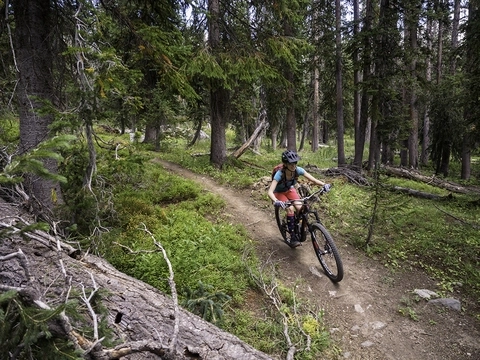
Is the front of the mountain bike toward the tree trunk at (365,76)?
no

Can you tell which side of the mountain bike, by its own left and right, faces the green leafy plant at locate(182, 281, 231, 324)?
right

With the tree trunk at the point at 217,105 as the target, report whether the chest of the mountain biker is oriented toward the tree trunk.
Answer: no

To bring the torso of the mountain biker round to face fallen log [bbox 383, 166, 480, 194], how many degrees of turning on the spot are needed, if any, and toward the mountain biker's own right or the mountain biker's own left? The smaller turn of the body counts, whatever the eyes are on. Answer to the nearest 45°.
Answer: approximately 90° to the mountain biker's own left

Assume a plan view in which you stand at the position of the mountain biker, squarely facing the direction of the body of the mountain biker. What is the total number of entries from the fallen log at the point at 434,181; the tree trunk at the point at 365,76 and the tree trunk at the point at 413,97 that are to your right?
0

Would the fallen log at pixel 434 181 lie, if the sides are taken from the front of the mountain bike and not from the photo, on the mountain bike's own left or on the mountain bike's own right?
on the mountain bike's own left

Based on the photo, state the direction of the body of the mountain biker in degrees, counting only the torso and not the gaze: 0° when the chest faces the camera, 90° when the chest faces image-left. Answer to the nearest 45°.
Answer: approximately 315°

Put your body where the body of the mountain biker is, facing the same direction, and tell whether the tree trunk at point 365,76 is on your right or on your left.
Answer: on your left

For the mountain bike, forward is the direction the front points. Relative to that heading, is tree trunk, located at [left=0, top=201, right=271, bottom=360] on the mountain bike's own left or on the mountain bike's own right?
on the mountain bike's own right

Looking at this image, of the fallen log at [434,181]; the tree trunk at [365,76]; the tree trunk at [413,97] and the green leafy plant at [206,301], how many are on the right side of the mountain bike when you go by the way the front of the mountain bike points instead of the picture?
1

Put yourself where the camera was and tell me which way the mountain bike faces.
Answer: facing the viewer and to the right of the viewer

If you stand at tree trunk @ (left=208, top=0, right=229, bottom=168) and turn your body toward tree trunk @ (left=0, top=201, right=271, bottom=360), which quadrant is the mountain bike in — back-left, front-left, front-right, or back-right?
front-left
